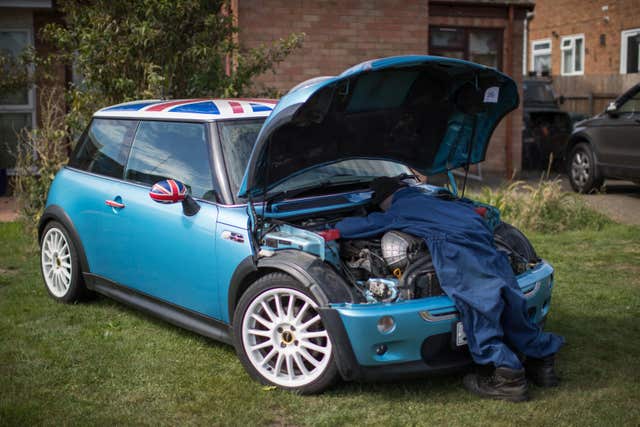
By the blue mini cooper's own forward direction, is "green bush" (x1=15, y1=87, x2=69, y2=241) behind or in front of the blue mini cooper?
behind

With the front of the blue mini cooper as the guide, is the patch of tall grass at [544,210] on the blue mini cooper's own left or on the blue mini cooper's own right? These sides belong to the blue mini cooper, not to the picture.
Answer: on the blue mini cooper's own left

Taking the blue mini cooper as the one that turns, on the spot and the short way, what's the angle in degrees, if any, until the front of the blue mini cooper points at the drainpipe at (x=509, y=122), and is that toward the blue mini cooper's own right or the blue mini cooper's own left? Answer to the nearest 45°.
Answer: approximately 135° to the blue mini cooper's own left

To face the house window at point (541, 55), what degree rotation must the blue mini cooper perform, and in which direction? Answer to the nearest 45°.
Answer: approximately 135° to its left

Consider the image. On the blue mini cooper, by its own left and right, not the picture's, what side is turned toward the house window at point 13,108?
back

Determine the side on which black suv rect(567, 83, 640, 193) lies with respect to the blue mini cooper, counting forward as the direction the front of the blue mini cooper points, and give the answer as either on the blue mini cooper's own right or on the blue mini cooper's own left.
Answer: on the blue mini cooper's own left

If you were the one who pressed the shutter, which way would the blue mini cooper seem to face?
facing the viewer and to the right of the viewer

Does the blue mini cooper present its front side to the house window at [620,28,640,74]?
no
